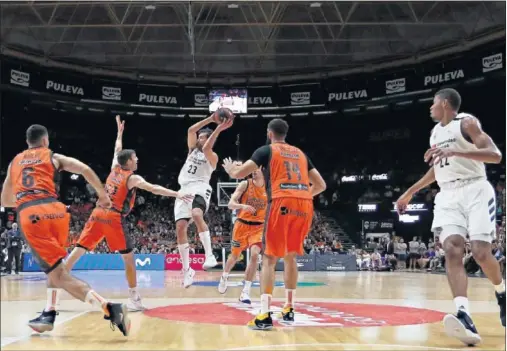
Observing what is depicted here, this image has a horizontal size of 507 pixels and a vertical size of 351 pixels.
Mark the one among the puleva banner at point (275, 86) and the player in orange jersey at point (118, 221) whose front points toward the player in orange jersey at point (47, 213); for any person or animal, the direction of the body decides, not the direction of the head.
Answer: the puleva banner

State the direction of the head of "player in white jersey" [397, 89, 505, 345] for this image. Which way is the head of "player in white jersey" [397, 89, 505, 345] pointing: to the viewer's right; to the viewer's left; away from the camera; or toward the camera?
to the viewer's left

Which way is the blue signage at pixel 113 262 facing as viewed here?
toward the camera

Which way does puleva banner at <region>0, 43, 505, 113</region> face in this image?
toward the camera

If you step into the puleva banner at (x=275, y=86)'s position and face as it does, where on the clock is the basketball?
The basketball is roughly at 12 o'clock from the puleva banner.

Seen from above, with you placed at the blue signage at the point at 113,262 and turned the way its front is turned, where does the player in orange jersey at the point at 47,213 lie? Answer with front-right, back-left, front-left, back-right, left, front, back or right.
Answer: front

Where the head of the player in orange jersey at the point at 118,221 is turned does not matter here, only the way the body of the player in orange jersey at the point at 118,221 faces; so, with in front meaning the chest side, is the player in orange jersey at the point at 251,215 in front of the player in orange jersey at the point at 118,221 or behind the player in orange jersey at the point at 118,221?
in front

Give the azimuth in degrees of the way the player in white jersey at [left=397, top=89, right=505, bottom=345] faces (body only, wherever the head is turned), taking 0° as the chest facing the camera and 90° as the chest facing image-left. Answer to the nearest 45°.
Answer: approximately 45°

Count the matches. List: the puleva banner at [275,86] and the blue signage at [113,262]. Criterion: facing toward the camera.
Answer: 2

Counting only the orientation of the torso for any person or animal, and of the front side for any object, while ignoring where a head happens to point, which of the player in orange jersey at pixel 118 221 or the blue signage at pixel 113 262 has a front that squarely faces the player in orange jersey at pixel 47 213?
the blue signage

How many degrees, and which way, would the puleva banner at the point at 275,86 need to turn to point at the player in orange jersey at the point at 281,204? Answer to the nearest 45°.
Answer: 0° — it already faces them
